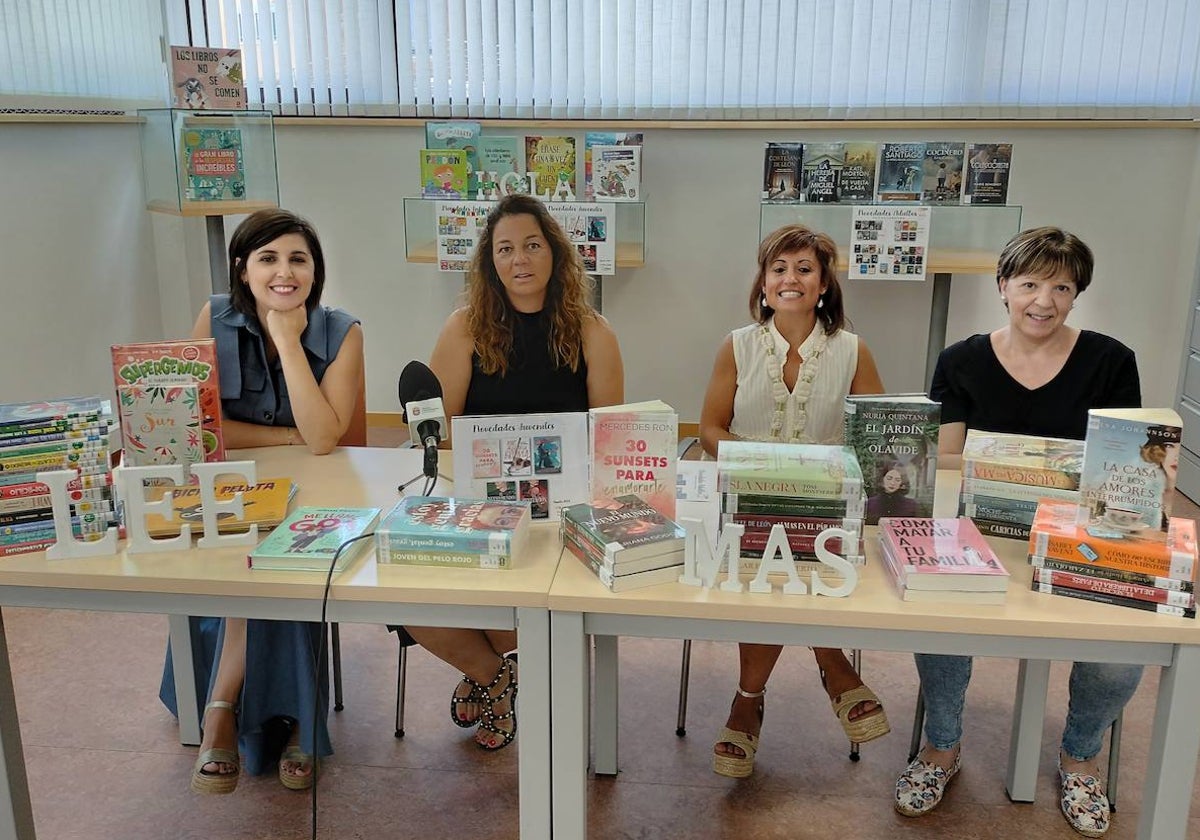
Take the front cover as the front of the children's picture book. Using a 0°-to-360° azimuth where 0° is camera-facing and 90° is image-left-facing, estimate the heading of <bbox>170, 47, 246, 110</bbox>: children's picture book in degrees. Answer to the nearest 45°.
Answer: approximately 0°

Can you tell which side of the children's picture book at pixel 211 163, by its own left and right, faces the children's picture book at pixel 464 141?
left

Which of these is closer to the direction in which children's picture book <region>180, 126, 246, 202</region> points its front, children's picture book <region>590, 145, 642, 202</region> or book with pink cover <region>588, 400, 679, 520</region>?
the book with pink cover

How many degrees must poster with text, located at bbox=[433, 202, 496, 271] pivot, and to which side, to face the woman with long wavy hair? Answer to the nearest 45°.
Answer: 0° — it already faces them

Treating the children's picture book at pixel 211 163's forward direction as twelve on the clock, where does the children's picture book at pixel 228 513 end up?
the children's picture book at pixel 228 513 is roughly at 12 o'clock from the children's picture book at pixel 211 163.

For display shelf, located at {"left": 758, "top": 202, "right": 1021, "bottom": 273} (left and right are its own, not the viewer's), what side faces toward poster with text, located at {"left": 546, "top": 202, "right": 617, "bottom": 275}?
right

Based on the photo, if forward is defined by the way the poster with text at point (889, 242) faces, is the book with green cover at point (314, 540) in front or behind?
in front

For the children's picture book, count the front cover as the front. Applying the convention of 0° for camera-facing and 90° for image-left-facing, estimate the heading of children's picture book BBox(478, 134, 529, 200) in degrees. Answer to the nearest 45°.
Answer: approximately 0°

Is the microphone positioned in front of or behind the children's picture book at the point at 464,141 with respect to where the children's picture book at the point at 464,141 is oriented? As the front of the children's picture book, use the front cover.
in front
